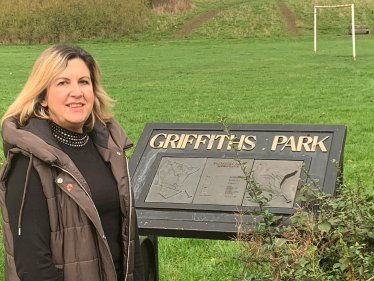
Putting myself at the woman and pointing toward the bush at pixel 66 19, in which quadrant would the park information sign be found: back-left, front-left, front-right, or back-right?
front-right

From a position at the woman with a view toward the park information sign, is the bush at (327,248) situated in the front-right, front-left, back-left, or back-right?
front-right

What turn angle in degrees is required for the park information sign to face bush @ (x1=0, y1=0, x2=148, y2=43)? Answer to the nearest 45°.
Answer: approximately 180°

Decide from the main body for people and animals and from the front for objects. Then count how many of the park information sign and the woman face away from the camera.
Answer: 0

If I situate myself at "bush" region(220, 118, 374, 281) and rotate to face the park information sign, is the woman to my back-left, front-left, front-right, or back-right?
front-left

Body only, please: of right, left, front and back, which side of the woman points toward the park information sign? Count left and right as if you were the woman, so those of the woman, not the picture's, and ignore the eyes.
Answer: left

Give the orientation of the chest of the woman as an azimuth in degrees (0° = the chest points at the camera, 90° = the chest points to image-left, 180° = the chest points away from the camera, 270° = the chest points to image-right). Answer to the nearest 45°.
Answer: approximately 315°

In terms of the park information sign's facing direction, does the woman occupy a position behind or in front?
in front

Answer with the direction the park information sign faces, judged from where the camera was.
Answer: facing the viewer

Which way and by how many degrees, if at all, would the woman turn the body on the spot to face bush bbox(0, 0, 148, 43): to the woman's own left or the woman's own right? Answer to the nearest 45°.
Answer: approximately 135° to the woman's own left

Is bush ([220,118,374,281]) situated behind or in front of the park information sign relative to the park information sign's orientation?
in front

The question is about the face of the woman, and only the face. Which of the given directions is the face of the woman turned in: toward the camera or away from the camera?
toward the camera
